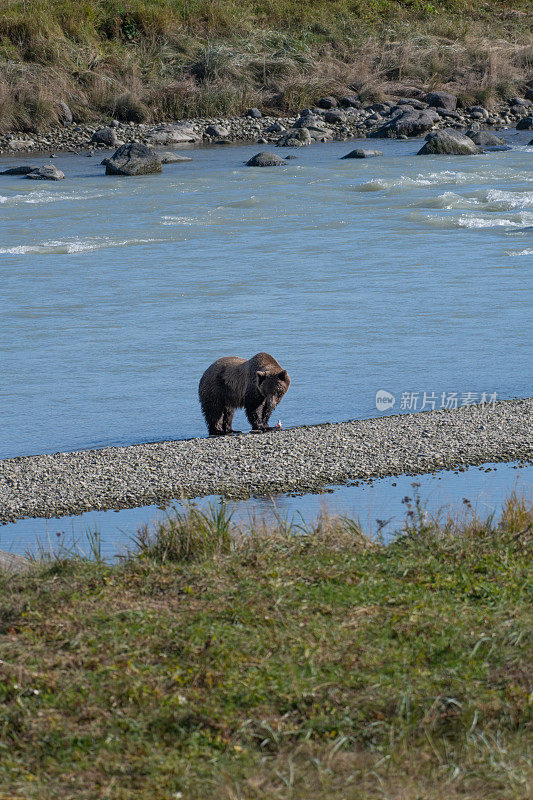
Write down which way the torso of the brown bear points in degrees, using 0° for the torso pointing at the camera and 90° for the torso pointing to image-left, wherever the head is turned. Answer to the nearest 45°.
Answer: approximately 315°

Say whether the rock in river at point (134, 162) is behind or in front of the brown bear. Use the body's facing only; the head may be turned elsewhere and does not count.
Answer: behind

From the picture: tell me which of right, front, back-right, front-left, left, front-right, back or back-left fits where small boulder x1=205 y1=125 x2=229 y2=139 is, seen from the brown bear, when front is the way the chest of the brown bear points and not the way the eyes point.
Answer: back-left

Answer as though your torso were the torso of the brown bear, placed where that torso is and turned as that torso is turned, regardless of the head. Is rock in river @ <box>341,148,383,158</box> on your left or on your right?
on your left

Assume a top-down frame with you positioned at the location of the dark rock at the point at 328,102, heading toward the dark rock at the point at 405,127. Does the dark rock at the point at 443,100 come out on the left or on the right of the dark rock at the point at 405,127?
left

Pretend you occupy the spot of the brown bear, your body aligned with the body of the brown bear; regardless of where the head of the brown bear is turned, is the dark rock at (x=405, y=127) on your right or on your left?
on your left

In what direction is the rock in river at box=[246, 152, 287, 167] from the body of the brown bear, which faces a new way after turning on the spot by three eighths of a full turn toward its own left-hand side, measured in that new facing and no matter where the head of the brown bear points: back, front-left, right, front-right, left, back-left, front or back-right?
front

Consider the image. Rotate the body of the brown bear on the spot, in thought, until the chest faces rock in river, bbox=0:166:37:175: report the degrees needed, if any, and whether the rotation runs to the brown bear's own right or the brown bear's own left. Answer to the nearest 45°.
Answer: approximately 135° to the brown bear's own left

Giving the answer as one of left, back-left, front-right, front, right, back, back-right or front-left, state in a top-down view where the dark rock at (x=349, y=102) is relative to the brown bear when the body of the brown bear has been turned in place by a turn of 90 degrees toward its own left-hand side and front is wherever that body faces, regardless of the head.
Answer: front-left
